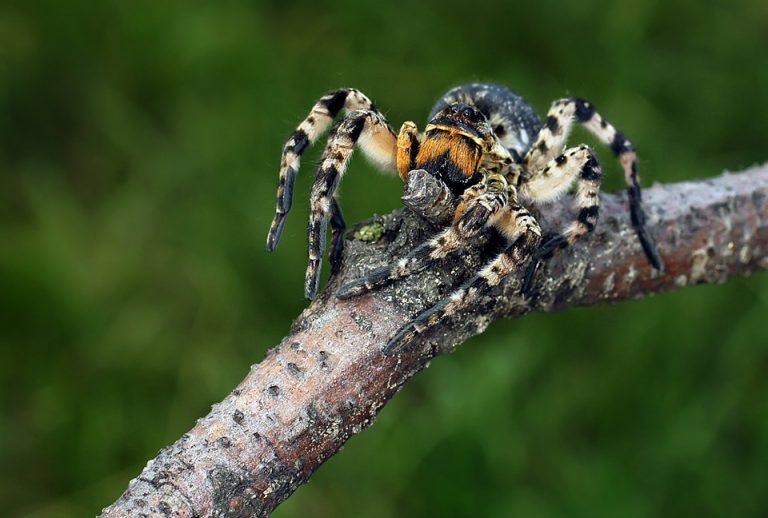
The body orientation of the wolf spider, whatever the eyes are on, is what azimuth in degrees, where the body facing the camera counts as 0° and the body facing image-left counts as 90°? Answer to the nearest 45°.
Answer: approximately 45°
